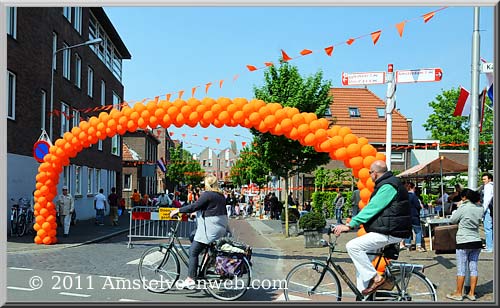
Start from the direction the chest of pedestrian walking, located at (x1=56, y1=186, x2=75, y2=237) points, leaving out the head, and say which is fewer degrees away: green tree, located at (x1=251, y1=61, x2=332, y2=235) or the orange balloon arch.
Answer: the orange balloon arch

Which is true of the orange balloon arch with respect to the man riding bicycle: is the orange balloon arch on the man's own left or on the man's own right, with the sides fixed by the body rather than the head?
on the man's own right

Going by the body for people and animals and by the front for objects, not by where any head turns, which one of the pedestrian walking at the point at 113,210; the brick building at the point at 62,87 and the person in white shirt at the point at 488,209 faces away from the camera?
the pedestrian walking

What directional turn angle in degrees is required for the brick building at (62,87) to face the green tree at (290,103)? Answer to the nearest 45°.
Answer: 0° — it already faces it

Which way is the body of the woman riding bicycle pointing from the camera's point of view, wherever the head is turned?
to the viewer's left

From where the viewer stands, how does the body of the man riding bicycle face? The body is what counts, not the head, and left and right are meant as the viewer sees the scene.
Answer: facing to the left of the viewer

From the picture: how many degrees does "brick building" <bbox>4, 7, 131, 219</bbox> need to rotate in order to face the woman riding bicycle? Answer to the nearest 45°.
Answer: approximately 45° to its right

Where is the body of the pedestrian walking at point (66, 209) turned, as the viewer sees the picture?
toward the camera

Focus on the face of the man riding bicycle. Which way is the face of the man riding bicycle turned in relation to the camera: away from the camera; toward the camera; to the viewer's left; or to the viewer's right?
to the viewer's left

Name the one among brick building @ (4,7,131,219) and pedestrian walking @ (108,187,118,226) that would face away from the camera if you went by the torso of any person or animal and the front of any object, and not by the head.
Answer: the pedestrian walking
